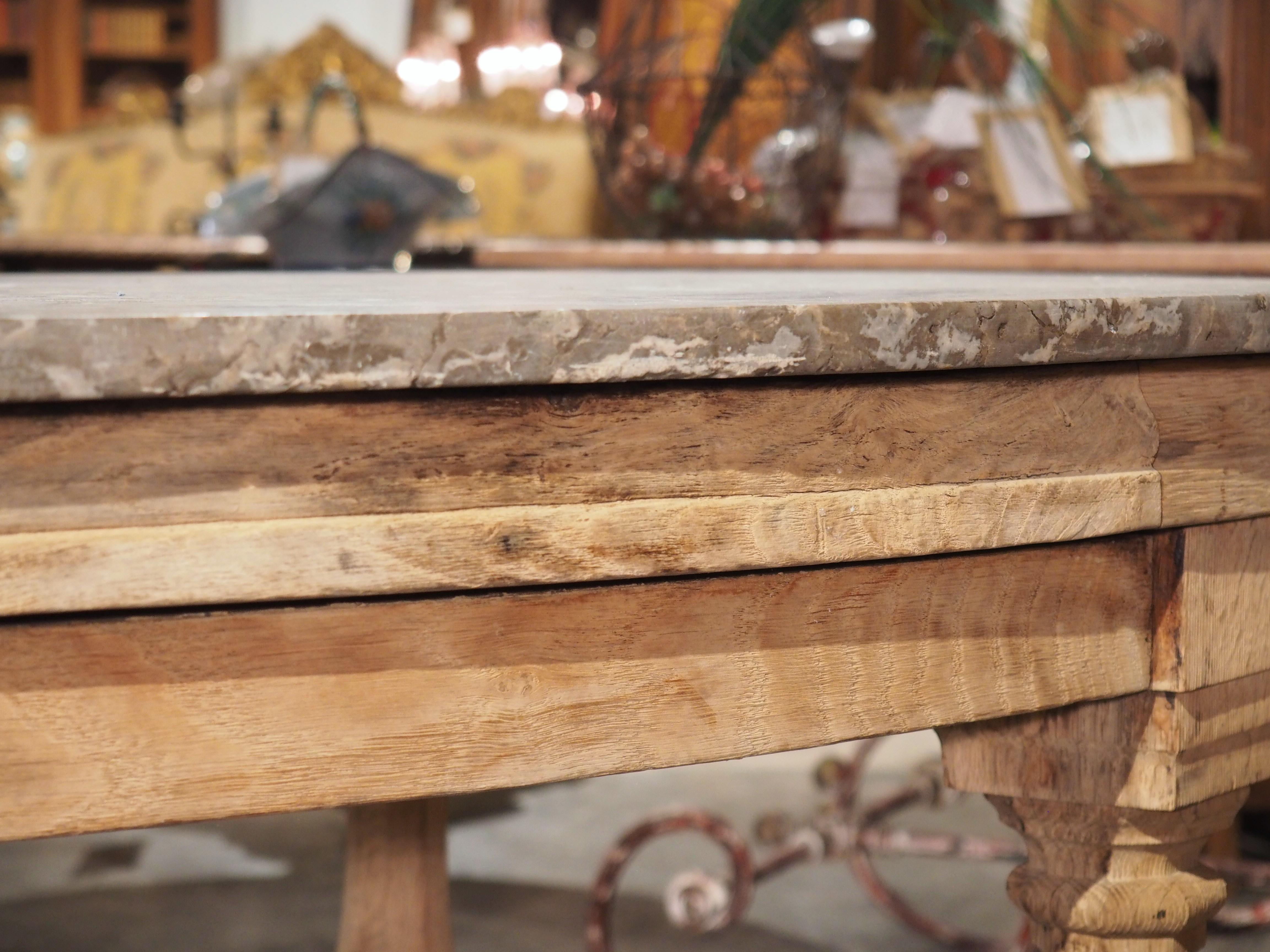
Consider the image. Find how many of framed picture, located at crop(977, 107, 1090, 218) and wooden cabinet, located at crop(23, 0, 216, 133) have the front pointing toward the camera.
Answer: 2

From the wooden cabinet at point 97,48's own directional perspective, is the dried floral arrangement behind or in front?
in front

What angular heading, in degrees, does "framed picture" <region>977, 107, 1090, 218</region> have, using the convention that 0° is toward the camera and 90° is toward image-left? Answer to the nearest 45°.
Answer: approximately 0°

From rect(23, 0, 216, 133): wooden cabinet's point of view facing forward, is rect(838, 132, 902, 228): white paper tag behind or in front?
in front

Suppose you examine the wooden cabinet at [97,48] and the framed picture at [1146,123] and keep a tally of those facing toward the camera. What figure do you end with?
2
